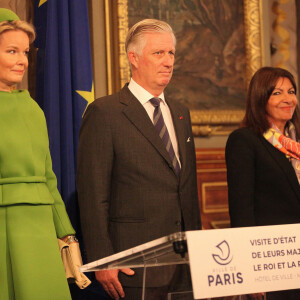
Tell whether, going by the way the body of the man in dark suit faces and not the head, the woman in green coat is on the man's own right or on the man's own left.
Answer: on the man's own right

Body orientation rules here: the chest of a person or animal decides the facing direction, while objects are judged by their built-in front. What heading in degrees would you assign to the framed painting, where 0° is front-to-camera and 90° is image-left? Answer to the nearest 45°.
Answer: approximately 0°

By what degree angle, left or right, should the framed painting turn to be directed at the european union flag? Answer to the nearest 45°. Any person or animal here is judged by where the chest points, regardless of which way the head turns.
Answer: approximately 45° to its right

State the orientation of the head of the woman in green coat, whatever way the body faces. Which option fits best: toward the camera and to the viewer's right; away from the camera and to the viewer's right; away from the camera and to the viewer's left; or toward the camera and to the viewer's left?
toward the camera and to the viewer's right

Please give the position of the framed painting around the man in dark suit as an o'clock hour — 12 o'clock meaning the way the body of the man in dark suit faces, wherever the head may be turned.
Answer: The framed painting is roughly at 8 o'clock from the man in dark suit.

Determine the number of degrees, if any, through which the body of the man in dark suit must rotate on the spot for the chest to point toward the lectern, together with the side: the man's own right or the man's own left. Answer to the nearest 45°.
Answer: approximately 45° to the man's own right

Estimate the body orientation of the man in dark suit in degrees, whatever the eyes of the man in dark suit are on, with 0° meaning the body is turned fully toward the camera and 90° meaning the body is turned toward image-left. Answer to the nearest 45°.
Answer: approximately 315°
